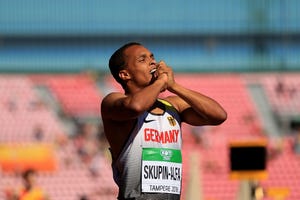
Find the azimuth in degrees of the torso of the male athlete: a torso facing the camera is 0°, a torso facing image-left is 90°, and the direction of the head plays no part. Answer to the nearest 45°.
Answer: approximately 315°

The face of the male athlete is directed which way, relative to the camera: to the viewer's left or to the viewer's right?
to the viewer's right
